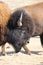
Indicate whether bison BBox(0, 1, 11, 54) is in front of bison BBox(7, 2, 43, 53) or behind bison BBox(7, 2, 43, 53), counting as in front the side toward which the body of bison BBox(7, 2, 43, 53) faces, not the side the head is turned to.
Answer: in front

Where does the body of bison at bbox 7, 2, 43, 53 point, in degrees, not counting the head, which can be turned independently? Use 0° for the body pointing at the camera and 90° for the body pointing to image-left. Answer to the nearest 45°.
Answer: approximately 90°
